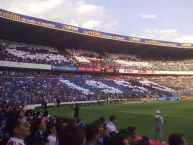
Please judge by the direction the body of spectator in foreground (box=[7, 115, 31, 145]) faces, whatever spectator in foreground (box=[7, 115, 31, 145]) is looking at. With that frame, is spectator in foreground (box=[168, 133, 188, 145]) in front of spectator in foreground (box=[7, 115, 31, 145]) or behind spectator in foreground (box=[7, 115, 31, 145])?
in front

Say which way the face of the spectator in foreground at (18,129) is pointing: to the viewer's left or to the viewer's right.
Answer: to the viewer's right

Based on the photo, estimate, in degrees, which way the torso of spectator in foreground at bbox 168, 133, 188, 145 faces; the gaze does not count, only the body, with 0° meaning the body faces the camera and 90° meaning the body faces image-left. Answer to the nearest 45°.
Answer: approximately 225°

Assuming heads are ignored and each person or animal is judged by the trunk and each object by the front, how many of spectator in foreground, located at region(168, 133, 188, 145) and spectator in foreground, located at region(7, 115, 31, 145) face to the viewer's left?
0

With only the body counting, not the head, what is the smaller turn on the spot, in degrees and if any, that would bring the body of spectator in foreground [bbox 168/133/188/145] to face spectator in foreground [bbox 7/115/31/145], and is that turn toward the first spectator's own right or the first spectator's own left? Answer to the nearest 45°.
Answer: approximately 135° to the first spectator's own left
